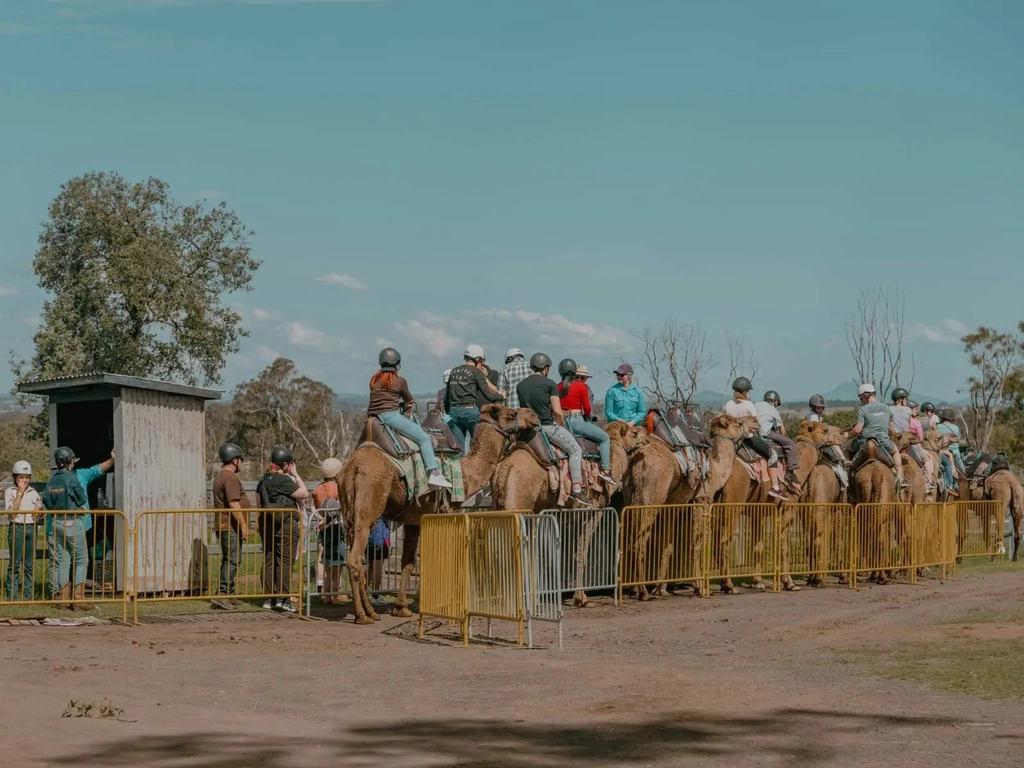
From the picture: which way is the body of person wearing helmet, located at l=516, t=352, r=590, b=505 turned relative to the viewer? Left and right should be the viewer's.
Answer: facing away from the viewer and to the right of the viewer

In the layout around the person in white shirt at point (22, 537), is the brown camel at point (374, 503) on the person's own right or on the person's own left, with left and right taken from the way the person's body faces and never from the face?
on the person's own left

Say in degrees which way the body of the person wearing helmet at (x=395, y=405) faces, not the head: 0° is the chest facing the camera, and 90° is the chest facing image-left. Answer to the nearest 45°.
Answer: approximately 225°

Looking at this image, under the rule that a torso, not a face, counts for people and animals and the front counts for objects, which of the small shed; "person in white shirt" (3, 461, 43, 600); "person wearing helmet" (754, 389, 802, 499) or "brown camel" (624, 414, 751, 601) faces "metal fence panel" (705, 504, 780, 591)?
the brown camel

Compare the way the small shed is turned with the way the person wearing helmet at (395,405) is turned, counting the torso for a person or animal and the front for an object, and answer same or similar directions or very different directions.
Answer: very different directions

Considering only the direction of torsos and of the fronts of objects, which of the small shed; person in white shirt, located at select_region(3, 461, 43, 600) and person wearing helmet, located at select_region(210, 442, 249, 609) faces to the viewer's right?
the person wearing helmet

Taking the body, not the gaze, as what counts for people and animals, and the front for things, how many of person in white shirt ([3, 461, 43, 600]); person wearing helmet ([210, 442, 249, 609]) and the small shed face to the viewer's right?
1

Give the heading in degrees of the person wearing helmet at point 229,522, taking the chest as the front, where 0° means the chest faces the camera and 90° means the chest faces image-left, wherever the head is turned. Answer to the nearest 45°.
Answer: approximately 270°

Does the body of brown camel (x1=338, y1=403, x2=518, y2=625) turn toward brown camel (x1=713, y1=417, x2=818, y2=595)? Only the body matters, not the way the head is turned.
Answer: yes

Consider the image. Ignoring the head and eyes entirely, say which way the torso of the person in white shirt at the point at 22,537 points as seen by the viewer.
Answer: toward the camera

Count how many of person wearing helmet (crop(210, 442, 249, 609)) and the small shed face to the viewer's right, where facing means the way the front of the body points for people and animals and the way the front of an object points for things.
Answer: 1

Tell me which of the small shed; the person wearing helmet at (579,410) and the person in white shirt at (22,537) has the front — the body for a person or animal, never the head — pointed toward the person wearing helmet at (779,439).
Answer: the person wearing helmet at (579,410)

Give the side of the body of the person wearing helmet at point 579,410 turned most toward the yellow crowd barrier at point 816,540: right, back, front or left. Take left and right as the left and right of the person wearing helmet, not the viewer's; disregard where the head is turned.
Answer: front

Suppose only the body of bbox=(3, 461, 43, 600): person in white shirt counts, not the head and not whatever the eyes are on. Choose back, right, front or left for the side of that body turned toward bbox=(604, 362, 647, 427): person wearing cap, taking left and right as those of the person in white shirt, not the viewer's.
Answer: left

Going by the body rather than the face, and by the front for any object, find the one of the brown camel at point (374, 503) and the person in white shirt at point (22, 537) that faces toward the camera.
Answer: the person in white shirt

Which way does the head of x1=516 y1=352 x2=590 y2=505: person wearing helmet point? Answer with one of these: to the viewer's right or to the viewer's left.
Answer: to the viewer's right

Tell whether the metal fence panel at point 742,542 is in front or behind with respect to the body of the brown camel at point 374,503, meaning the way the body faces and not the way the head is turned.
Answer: in front
